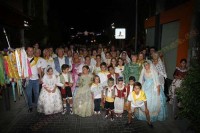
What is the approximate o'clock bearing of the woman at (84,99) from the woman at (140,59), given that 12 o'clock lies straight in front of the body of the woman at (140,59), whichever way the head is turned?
the woman at (84,99) is roughly at 2 o'clock from the woman at (140,59).

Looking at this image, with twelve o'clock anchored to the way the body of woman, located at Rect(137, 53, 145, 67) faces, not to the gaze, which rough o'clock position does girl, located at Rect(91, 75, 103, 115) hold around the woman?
The girl is roughly at 2 o'clock from the woman.

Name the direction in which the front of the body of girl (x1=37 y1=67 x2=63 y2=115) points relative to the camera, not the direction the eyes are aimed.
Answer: toward the camera

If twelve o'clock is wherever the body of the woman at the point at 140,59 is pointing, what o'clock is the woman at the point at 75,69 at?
the woman at the point at 75,69 is roughly at 3 o'clock from the woman at the point at 140,59.

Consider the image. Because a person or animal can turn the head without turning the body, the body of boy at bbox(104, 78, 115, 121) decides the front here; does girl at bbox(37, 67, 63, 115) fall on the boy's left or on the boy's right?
on the boy's right

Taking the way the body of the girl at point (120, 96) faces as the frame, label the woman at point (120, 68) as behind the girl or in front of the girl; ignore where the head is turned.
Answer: behind

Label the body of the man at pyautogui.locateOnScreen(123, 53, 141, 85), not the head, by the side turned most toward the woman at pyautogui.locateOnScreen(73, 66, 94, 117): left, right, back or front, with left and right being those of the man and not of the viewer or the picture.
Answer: right

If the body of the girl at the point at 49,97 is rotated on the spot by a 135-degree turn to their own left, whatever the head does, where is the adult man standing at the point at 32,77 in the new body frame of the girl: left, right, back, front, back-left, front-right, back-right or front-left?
left

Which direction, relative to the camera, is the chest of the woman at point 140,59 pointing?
toward the camera

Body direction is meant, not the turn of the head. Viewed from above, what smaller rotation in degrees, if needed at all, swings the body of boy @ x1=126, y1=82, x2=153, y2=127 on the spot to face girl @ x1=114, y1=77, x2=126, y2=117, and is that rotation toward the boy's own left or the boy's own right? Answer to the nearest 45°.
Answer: approximately 135° to the boy's own right

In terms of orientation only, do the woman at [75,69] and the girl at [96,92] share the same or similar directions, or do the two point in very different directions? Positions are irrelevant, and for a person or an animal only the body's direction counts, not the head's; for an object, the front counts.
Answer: same or similar directions
